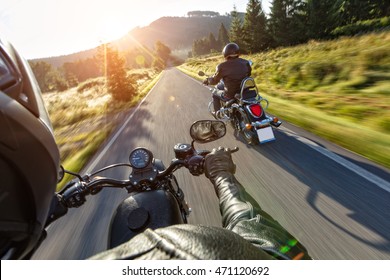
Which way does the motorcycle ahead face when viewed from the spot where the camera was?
facing away from the viewer and to the left of the viewer

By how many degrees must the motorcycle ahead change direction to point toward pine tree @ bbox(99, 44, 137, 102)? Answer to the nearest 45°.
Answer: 0° — it already faces it

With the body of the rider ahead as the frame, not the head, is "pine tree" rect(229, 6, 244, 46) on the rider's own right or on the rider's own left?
on the rider's own right

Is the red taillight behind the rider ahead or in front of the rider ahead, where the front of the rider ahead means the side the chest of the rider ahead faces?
behind

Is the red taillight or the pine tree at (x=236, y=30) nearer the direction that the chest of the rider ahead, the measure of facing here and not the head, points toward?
the pine tree
